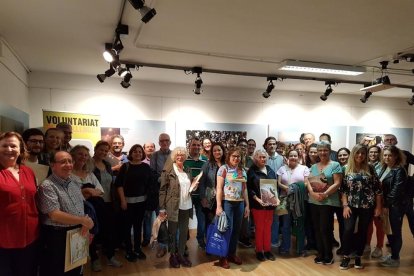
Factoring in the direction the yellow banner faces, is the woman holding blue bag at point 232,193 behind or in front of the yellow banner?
in front

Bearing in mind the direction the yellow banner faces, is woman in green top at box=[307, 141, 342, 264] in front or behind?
in front

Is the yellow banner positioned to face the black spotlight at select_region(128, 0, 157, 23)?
yes

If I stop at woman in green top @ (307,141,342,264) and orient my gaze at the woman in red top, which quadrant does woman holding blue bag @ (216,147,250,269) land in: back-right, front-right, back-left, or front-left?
front-right

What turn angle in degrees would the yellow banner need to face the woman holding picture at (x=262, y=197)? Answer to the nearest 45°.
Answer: approximately 45° to its left

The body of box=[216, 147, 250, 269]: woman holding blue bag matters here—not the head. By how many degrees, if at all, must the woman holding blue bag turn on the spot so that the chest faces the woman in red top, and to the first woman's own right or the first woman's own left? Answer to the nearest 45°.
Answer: approximately 45° to the first woman's own right

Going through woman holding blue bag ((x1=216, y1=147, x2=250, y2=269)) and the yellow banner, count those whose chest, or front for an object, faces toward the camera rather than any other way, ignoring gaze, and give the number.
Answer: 2

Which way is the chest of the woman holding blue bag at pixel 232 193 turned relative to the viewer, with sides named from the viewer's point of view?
facing the viewer

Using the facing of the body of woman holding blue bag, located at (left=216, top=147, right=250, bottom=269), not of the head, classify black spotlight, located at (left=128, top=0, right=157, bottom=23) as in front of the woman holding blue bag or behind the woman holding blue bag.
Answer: in front

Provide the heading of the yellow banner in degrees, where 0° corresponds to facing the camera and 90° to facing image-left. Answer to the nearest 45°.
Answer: approximately 0°

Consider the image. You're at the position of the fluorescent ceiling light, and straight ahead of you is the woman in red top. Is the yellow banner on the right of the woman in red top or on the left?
right

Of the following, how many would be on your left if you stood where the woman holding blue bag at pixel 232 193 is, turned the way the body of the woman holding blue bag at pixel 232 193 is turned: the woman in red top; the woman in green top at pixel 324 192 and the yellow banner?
1

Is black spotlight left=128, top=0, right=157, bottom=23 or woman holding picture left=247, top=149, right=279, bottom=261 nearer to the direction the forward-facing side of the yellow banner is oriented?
the black spotlight

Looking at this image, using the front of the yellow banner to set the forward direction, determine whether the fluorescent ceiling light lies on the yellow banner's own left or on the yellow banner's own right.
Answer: on the yellow banner's own left
